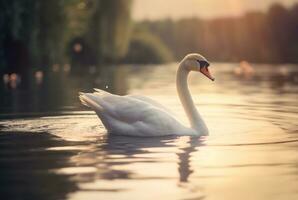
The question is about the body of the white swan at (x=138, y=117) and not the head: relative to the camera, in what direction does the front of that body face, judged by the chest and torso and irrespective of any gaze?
to the viewer's right
